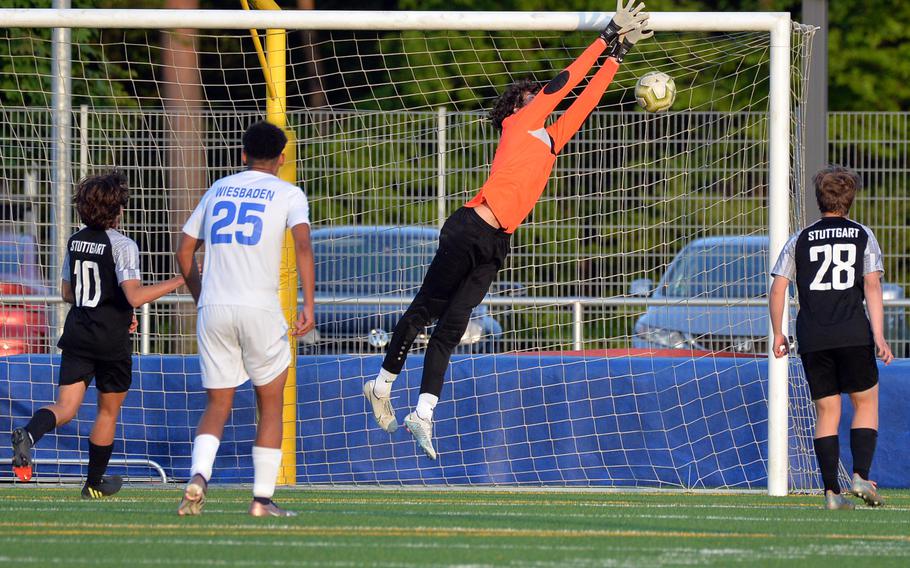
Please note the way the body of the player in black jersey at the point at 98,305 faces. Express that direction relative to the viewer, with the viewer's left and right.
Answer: facing away from the viewer and to the right of the viewer

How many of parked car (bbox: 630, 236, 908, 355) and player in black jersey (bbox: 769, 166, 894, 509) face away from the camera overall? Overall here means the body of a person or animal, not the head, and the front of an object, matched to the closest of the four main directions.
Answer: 1

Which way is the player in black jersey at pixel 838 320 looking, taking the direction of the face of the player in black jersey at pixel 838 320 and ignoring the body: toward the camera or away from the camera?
away from the camera

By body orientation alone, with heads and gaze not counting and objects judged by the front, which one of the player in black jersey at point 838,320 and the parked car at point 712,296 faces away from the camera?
the player in black jersey

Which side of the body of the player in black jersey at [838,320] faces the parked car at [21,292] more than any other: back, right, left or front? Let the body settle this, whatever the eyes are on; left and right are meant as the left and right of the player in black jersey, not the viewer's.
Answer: left

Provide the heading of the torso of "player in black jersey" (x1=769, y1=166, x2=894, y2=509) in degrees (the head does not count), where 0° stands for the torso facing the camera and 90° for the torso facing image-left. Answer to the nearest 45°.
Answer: approximately 180°
